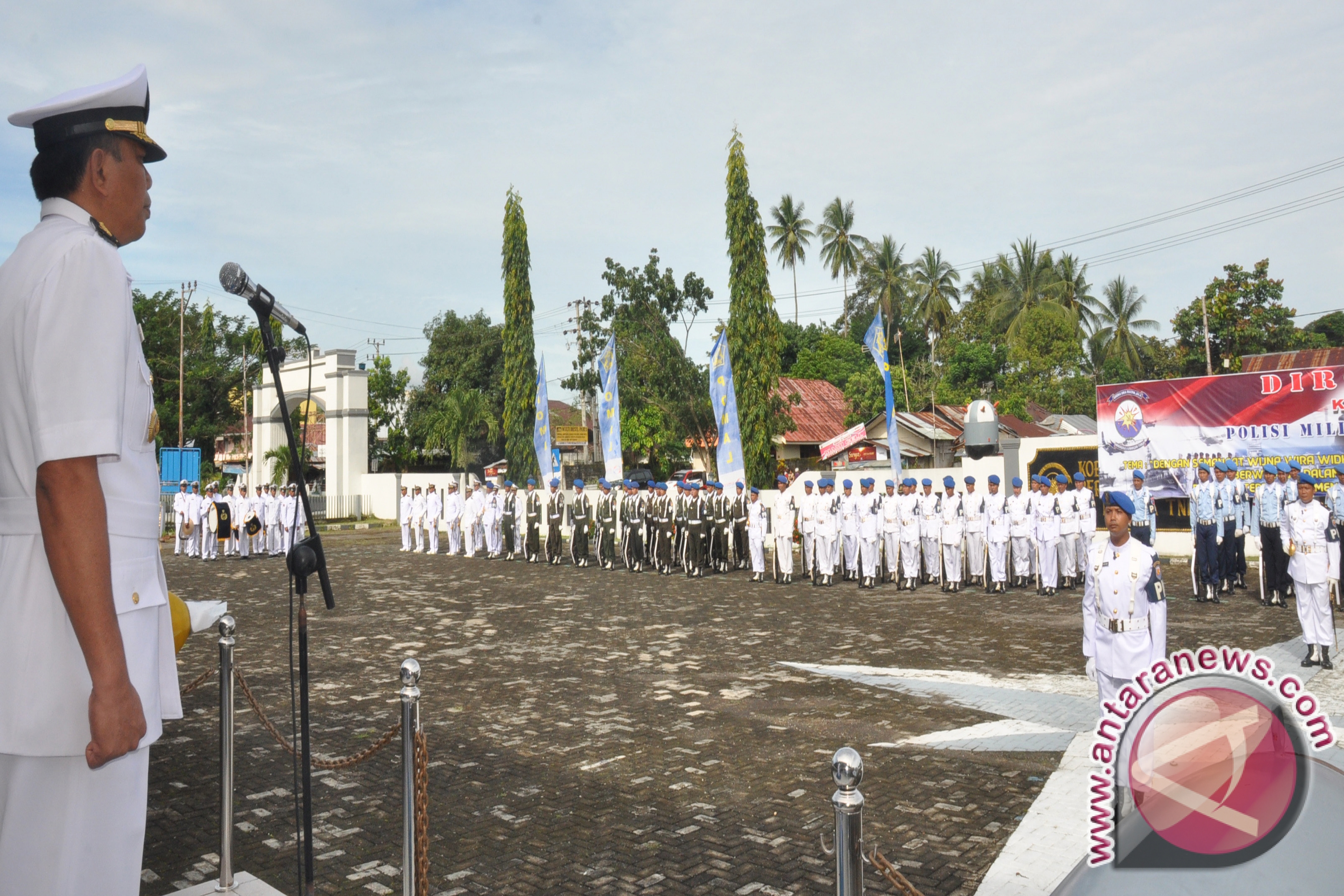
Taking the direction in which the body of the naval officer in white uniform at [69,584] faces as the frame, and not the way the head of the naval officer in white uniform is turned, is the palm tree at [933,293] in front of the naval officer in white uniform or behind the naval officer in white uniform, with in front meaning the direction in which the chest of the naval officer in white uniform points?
in front

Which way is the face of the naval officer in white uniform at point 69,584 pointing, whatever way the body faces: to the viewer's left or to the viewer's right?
to the viewer's right

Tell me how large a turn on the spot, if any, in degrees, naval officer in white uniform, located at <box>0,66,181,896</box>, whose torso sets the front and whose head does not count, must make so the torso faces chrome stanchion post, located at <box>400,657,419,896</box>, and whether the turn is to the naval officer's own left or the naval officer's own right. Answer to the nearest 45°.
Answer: approximately 45° to the naval officer's own left

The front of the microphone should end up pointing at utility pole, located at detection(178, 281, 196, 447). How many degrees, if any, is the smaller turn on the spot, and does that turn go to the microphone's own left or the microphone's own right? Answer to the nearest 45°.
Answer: approximately 90° to the microphone's own right

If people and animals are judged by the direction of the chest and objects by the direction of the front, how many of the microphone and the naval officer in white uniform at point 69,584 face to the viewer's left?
1

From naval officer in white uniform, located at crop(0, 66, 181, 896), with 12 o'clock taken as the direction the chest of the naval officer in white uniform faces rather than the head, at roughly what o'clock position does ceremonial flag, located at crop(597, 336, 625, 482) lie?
The ceremonial flag is roughly at 10 o'clock from the naval officer in white uniform.

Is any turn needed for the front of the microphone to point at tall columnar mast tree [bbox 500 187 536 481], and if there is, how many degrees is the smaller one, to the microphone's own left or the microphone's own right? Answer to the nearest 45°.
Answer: approximately 90° to the microphone's own right

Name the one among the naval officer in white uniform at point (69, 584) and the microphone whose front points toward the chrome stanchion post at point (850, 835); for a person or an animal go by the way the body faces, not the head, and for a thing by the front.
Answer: the naval officer in white uniform

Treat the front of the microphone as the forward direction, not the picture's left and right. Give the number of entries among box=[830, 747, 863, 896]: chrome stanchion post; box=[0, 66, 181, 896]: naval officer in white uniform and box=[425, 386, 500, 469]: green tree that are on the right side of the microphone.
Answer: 1

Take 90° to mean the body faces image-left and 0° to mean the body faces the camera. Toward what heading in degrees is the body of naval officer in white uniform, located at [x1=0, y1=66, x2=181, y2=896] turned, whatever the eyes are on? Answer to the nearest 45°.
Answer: approximately 270°

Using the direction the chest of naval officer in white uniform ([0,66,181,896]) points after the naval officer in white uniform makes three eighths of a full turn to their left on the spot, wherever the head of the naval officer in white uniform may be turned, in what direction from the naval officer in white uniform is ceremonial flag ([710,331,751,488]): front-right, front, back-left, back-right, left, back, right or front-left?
right

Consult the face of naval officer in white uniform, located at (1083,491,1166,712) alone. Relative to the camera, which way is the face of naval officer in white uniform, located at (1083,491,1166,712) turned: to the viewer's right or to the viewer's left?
to the viewer's left

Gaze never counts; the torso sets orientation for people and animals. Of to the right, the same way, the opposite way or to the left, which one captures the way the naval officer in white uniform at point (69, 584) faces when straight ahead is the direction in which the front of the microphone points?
the opposite way

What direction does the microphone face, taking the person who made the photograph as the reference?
facing to the left of the viewer

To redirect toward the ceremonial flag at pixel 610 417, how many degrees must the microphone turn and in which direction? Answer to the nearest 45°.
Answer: approximately 135° to its right
